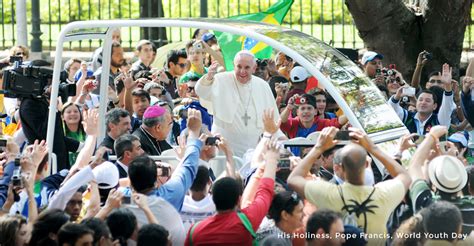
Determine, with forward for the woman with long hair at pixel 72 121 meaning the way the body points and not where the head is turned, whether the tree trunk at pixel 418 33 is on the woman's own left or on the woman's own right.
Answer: on the woman's own left

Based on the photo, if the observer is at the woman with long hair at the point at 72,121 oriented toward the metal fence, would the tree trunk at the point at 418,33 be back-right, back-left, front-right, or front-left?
front-right

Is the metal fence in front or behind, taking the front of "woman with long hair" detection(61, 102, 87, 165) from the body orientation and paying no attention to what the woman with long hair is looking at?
behind

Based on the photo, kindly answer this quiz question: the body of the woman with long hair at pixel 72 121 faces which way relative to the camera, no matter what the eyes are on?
toward the camera
